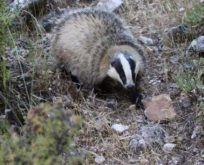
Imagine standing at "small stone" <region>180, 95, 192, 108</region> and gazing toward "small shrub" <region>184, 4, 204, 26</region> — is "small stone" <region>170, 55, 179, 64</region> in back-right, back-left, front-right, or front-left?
front-left

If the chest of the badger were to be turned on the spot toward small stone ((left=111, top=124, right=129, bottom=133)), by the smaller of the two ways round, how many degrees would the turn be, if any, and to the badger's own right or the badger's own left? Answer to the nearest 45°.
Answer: approximately 45° to the badger's own right

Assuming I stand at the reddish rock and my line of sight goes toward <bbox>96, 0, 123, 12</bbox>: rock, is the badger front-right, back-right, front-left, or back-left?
front-left

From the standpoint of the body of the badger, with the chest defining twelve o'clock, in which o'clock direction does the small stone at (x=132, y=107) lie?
The small stone is roughly at 1 o'clock from the badger.

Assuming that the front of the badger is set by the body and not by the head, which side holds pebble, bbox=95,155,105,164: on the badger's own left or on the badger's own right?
on the badger's own right

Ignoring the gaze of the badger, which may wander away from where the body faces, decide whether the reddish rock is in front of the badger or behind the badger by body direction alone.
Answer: in front

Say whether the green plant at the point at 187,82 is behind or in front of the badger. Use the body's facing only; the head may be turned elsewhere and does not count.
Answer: in front

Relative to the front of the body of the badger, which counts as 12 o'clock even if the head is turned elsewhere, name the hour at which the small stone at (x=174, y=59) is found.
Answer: The small stone is roughly at 11 o'clock from the badger.

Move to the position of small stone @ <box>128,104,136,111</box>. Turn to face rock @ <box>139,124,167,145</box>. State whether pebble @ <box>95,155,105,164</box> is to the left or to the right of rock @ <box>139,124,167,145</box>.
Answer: right

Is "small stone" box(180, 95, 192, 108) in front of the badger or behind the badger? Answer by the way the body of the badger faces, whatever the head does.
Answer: in front

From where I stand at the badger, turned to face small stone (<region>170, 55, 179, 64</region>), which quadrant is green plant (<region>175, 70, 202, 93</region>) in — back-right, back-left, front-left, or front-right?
front-right
